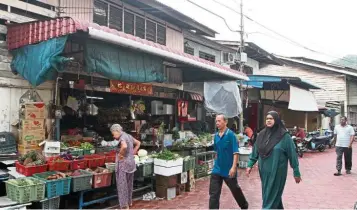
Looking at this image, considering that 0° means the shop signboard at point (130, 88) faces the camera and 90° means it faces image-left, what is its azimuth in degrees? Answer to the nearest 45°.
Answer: approximately 315°

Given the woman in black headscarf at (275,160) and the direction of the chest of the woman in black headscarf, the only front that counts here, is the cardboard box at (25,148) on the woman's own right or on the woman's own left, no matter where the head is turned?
on the woman's own right

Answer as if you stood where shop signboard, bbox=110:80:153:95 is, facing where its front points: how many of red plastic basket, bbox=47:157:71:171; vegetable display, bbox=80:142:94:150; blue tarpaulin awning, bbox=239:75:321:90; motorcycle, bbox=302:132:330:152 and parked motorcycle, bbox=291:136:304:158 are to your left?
3

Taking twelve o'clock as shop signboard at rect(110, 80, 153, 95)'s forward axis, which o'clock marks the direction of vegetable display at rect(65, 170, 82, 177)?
The vegetable display is roughly at 2 o'clock from the shop signboard.

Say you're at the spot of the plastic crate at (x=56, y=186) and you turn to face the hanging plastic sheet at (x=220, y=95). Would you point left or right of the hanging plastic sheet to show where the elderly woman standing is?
right

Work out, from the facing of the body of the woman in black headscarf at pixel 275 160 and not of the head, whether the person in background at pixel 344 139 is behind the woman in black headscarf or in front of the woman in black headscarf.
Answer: behind

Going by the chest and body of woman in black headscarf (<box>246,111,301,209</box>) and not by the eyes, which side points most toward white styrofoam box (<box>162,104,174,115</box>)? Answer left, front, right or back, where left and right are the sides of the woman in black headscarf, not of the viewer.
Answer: right

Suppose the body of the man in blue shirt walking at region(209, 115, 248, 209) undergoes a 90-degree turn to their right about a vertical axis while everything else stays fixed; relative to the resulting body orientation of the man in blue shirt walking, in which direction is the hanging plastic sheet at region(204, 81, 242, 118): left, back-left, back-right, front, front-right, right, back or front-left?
front-right

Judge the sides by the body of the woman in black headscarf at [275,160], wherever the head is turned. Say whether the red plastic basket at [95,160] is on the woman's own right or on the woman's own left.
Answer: on the woman's own right

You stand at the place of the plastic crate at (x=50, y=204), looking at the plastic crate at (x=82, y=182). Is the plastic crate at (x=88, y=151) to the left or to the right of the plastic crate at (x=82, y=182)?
left
